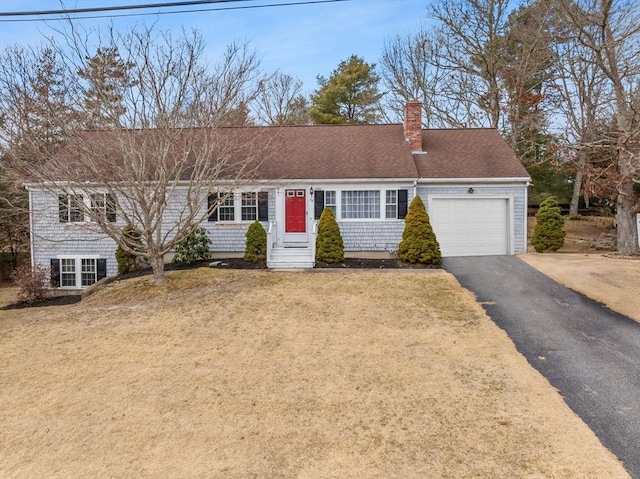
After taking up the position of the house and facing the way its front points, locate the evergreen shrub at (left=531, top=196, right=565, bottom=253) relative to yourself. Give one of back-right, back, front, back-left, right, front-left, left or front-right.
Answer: left

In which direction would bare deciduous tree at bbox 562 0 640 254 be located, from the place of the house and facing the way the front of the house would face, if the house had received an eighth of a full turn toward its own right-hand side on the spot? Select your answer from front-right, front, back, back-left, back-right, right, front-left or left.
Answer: back-left

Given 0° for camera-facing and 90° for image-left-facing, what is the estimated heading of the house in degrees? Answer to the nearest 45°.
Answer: approximately 0°

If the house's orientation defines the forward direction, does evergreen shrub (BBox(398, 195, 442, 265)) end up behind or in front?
in front

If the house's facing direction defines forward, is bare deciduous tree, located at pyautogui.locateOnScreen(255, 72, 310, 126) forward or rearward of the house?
rearward

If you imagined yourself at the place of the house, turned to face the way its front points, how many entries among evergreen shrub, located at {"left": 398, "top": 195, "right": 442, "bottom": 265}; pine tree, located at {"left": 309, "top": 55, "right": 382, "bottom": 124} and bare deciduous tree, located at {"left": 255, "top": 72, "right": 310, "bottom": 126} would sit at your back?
2

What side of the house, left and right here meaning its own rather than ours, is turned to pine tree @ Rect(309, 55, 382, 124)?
back

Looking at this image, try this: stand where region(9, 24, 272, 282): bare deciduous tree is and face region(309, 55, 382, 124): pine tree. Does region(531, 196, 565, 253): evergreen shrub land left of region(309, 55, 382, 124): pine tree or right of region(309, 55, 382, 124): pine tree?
right
